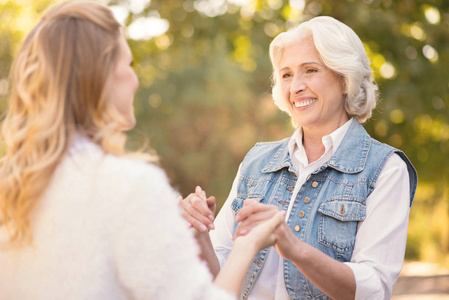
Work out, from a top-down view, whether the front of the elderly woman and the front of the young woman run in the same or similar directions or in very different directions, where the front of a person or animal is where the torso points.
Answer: very different directions

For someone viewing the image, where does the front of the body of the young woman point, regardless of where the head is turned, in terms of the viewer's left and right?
facing away from the viewer and to the right of the viewer

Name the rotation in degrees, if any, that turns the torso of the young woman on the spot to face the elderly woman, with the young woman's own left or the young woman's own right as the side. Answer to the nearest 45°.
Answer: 0° — they already face them

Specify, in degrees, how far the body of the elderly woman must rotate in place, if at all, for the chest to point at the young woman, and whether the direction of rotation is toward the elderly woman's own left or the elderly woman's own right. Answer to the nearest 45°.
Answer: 0° — they already face them

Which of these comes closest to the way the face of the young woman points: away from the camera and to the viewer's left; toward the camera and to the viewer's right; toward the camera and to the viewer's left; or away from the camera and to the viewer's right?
away from the camera and to the viewer's right

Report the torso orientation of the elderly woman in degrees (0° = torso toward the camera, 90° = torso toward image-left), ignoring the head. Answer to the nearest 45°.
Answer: approximately 45°
